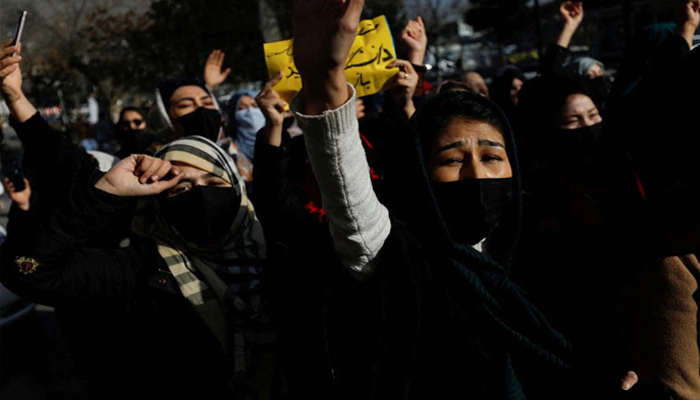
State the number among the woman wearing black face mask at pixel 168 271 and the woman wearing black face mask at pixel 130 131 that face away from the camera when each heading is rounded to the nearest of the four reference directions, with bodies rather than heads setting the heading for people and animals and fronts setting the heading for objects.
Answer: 0

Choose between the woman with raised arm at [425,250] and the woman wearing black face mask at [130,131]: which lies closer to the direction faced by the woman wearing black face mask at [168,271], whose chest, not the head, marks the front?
the woman with raised arm

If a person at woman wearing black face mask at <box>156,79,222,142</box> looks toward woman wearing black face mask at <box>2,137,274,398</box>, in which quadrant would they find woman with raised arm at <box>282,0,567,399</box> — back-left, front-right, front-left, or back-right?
front-left

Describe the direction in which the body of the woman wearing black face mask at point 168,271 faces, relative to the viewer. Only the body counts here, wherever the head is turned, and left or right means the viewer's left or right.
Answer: facing the viewer and to the right of the viewer

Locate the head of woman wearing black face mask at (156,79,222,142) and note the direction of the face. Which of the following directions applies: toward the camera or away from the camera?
toward the camera

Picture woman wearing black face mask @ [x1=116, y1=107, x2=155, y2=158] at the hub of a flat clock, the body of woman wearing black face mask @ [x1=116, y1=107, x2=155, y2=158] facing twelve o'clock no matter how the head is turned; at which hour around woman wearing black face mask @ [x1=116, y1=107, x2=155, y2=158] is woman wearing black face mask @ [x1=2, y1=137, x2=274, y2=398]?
woman wearing black face mask @ [x1=2, y1=137, x2=274, y2=398] is roughly at 12 o'clock from woman wearing black face mask @ [x1=116, y1=107, x2=155, y2=158].

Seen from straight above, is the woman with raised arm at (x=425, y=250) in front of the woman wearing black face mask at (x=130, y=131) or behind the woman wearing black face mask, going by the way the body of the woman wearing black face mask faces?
in front

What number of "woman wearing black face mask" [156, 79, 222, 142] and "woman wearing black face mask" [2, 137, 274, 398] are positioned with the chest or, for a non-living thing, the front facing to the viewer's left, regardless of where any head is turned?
0

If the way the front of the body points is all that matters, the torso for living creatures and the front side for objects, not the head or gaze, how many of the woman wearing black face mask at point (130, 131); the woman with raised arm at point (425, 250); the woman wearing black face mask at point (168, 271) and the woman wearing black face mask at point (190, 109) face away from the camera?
0

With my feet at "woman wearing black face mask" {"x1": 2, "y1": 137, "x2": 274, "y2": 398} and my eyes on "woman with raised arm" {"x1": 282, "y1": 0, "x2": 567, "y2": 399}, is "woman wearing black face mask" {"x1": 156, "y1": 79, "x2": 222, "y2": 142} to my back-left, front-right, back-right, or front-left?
back-left

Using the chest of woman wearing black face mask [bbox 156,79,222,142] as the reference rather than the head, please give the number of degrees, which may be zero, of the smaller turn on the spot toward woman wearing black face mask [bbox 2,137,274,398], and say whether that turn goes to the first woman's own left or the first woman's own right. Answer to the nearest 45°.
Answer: approximately 45° to the first woman's own right

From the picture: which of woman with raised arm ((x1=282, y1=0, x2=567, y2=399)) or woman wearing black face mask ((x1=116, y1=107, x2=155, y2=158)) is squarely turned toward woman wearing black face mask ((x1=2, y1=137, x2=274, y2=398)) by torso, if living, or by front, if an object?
woman wearing black face mask ((x1=116, y1=107, x2=155, y2=158))

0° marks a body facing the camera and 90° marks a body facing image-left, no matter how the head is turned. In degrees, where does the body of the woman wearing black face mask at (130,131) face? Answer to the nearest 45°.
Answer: approximately 0°
